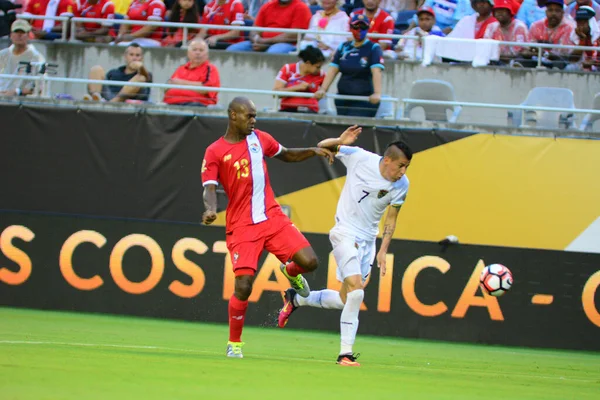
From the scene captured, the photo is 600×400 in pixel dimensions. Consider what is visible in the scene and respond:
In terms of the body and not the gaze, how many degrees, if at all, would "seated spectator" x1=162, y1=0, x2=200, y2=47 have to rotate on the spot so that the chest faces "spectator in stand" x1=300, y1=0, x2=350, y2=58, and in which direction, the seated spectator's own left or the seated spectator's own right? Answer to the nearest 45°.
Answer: approximately 45° to the seated spectator's own left

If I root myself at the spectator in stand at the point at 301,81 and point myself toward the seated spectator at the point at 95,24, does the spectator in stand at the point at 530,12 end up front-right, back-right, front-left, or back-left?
back-right

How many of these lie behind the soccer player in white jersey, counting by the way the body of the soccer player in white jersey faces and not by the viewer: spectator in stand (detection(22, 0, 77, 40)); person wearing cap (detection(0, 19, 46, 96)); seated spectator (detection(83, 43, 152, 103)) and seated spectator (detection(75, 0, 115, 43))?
4

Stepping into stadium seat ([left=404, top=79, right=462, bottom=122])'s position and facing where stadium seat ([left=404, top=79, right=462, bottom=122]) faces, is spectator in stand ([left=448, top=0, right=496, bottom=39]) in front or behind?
behind

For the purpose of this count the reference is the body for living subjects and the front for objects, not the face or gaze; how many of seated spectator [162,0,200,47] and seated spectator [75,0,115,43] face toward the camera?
2

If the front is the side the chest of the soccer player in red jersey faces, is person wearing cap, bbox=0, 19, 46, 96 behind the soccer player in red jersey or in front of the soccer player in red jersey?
behind

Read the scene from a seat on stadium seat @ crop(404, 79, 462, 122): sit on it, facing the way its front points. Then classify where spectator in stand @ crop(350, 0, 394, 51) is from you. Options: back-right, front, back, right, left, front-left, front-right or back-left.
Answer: back-right

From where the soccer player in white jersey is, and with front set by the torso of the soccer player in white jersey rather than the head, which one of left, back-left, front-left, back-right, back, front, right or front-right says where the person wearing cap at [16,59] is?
back

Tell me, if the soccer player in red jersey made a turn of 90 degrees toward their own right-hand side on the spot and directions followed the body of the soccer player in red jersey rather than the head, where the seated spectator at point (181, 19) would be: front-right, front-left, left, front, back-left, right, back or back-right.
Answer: back-right
